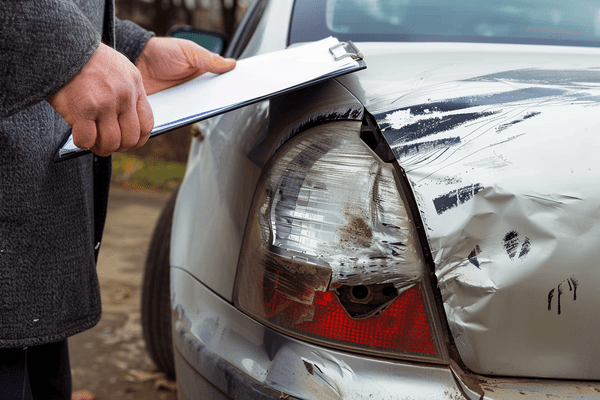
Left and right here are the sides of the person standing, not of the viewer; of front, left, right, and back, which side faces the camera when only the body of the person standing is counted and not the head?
right
